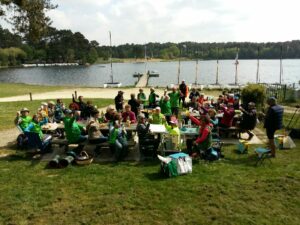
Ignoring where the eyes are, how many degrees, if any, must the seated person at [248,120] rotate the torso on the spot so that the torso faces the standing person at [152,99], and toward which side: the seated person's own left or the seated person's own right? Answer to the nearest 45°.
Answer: approximately 45° to the seated person's own right

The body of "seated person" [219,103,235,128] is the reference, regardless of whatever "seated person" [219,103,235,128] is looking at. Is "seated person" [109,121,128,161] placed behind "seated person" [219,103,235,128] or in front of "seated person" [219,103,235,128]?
in front

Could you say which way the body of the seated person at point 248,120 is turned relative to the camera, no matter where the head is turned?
to the viewer's left

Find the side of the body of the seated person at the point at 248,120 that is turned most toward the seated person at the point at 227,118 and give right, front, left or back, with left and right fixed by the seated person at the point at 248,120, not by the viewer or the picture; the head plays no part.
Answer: front

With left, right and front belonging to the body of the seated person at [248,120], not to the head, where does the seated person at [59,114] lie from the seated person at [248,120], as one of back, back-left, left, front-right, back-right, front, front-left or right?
front

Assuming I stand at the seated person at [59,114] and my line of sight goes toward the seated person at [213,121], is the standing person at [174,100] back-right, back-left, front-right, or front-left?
front-left

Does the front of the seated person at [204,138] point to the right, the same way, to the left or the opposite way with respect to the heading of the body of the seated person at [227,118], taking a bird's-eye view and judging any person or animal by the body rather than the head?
the same way

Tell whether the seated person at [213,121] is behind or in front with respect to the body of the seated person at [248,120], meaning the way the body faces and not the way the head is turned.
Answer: in front

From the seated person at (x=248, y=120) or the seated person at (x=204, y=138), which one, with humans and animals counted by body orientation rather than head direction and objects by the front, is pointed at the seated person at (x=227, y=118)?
the seated person at (x=248, y=120)

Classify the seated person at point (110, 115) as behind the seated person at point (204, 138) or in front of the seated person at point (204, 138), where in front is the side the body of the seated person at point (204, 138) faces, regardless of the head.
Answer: in front

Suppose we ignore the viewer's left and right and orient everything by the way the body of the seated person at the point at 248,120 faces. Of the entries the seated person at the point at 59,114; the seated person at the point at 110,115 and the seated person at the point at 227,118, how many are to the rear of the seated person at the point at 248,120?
0

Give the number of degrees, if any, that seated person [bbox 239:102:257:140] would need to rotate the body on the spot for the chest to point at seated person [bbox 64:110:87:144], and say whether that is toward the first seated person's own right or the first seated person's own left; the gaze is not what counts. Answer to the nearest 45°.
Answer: approximately 45° to the first seated person's own left
